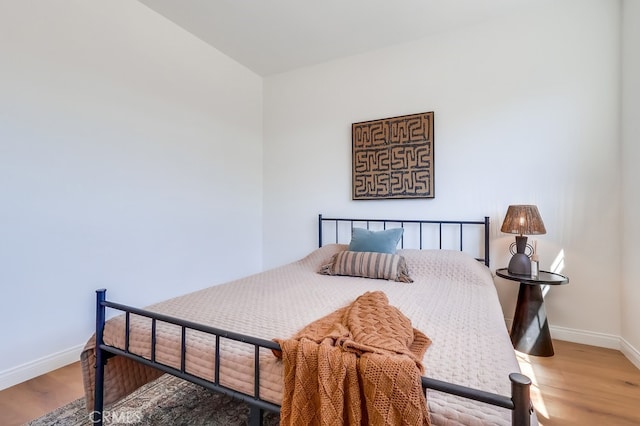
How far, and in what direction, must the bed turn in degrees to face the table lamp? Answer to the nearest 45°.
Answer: approximately 180°

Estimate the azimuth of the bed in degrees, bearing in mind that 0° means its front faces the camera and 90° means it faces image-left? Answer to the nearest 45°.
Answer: approximately 45°

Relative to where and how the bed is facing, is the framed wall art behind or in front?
behind
